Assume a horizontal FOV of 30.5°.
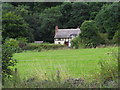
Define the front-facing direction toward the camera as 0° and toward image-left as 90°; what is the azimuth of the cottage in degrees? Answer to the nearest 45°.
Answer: approximately 0°

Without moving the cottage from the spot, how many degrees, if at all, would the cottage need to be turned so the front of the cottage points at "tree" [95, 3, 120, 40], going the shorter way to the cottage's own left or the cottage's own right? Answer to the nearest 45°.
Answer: approximately 45° to the cottage's own left

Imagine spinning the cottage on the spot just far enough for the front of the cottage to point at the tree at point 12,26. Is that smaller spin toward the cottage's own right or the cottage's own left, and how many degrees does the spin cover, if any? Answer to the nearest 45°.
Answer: approximately 45° to the cottage's own right

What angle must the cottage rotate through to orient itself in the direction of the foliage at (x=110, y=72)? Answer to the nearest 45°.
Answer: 0° — it already faces it
